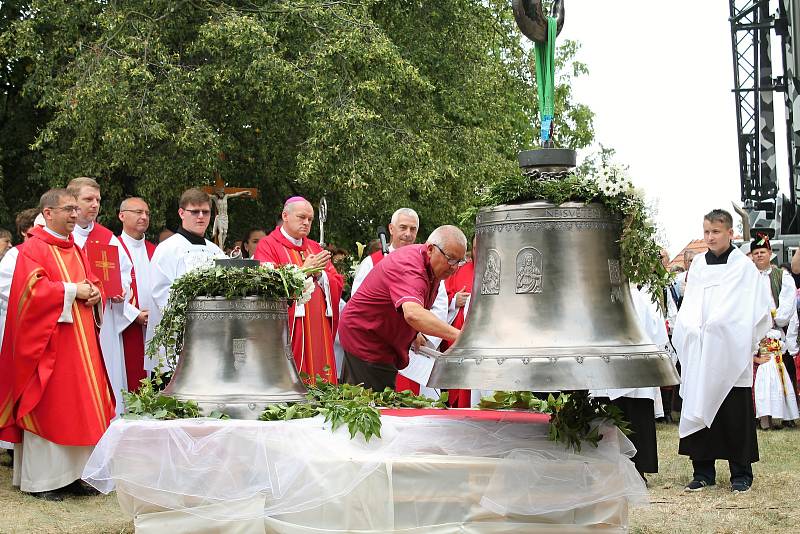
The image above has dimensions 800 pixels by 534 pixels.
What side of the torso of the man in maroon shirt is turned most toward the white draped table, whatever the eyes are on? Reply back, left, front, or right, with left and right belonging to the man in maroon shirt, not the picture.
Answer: right

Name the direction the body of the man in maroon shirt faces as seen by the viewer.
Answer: to the viewer's right

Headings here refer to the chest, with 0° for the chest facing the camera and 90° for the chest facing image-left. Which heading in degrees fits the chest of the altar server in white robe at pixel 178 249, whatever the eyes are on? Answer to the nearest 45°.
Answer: approximately 315°

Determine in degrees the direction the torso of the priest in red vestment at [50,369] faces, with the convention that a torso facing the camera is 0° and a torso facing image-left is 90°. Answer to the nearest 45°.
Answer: approximately 315°

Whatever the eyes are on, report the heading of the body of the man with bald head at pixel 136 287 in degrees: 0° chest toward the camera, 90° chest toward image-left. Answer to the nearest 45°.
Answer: approximately 315°

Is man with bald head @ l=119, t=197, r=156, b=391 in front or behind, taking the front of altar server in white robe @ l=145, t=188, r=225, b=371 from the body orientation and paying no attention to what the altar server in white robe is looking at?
behind

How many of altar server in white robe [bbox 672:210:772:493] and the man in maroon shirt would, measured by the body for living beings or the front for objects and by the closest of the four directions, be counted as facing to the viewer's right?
1
